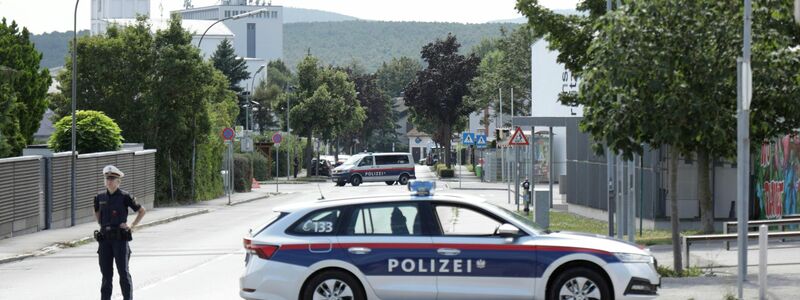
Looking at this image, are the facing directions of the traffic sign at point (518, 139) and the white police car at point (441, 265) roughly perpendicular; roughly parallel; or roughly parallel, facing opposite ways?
roughly perpendicular

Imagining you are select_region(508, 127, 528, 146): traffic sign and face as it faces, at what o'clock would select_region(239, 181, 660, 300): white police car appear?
The white police car is roughly at 12 o'clock from the traffic sign.

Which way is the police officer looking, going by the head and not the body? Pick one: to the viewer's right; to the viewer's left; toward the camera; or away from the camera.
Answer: toward the camera

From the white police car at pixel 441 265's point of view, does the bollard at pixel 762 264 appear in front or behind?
in front

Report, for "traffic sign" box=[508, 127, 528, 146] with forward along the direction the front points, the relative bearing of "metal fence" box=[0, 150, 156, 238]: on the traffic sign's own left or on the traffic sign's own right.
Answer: on the traffic sign's own right

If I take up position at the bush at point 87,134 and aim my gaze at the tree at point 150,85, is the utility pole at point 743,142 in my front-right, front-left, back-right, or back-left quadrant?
back-right

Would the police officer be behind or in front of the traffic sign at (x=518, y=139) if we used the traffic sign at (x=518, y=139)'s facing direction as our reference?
in front

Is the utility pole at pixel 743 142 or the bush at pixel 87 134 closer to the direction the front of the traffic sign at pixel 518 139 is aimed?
the utility pole

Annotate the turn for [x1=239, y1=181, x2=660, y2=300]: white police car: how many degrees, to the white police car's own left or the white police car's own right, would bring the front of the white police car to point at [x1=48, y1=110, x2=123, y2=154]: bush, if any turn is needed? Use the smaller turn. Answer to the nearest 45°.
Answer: approximately 135° to the white police car's own left

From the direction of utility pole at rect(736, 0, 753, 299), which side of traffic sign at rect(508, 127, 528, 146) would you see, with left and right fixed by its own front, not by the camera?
front

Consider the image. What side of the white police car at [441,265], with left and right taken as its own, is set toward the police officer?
back

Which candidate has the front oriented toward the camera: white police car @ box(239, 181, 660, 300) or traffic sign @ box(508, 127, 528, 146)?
the traffic sign

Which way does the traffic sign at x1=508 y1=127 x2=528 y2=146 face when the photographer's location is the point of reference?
facing the viewer

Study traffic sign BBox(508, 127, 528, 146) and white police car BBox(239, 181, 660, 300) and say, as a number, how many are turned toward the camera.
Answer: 1

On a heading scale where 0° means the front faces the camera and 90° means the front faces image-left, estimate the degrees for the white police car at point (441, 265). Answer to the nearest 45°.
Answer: approximately 270°
